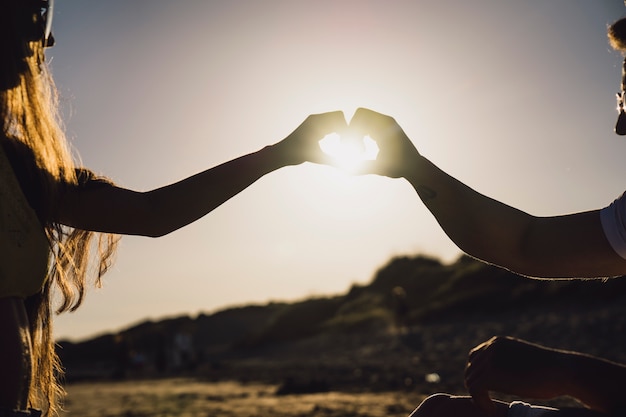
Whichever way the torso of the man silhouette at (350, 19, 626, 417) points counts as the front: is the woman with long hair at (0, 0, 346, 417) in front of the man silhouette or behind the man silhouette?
in front

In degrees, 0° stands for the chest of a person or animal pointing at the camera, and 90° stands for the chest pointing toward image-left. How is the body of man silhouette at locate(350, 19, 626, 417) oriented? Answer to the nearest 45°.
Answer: approximately 90°
